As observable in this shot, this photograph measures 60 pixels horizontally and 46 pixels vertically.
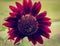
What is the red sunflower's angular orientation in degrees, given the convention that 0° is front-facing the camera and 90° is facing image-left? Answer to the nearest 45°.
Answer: approximately 0°
